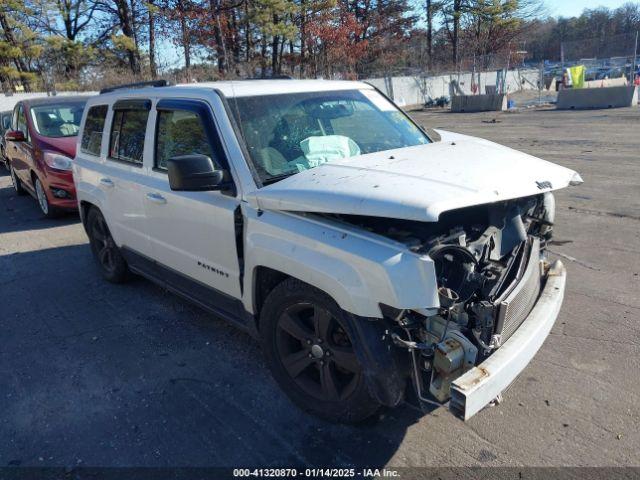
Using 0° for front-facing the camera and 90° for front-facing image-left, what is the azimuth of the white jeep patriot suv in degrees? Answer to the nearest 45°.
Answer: approximately 315°

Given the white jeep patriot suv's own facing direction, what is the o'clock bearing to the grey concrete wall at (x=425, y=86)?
The grey concrete wall is roughly at 8 o'clock from the white jeep patriot suv.

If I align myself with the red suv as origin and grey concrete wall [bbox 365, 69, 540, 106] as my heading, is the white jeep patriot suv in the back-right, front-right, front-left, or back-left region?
back-right

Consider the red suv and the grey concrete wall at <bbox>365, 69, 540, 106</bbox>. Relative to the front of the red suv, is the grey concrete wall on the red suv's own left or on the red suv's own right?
on the red suv's own left

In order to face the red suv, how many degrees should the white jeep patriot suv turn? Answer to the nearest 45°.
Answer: approximately 180°

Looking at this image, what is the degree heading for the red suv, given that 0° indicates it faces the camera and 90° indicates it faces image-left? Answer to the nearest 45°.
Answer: approximately 315°
